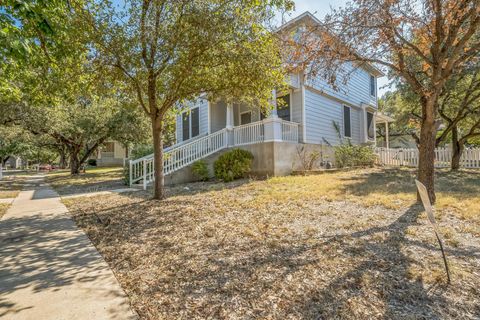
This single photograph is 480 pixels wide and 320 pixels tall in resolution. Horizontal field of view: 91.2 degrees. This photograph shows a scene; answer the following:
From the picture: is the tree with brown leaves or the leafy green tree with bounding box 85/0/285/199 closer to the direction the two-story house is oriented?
the leafy green tree

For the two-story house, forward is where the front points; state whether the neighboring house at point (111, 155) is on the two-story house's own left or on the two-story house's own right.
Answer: on the two-story house's own right

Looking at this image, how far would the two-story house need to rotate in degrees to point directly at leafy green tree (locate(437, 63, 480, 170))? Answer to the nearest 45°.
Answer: approximately 135° to its left

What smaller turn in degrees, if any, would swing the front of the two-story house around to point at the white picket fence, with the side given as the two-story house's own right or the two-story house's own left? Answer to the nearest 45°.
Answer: approximately 135° to the two-story house's own left

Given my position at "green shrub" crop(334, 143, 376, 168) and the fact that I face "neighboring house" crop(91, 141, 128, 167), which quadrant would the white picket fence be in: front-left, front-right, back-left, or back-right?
back-right

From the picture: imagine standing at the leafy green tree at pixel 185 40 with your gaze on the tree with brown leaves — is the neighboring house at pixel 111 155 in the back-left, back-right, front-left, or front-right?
back-left

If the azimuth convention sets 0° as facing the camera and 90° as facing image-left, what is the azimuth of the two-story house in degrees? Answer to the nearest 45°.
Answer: approximately 45°

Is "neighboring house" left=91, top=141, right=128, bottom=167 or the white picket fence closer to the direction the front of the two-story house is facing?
the neighboring house
